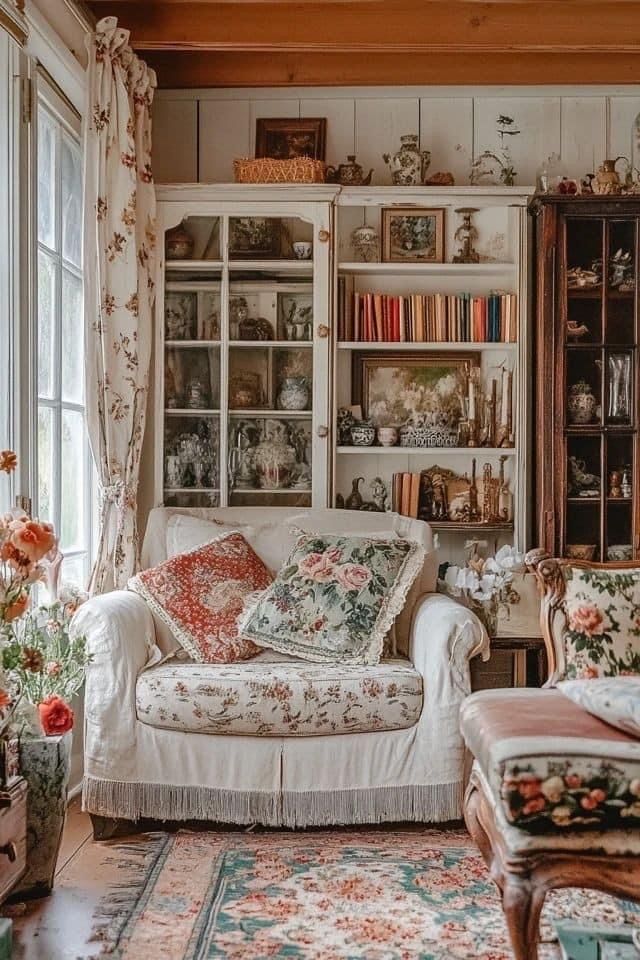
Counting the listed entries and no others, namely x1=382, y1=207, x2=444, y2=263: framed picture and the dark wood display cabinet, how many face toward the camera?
2

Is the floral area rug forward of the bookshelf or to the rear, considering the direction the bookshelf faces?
forward

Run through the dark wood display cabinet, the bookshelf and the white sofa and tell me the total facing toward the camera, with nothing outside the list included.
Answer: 3

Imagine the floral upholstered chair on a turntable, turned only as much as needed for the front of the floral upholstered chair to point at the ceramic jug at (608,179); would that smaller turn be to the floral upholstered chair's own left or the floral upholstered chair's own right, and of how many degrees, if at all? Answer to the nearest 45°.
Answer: approximately 135° to the floral upholstered chair's own right

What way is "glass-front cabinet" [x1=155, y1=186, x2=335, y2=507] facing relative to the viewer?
toward the camera

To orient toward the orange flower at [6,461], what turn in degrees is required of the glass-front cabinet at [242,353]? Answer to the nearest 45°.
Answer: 0° — it already faces it

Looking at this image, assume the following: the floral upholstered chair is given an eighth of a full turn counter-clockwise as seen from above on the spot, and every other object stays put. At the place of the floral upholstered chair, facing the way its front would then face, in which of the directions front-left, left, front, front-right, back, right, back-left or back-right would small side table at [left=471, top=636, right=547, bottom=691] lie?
back

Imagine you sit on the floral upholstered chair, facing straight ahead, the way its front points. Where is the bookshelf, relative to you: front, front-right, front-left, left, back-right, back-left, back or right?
back-right

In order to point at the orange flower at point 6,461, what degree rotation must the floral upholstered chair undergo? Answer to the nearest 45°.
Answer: approximately 45° to its right

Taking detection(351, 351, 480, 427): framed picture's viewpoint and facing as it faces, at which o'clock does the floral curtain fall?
The floral curtain is roughly at 2 o'clock from the framed picture.

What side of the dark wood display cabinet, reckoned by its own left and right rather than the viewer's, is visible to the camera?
front

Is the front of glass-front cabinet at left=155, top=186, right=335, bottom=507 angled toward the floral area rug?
yes

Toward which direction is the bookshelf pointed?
toward the camera

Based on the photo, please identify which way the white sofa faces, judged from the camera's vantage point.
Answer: facing the viewer
